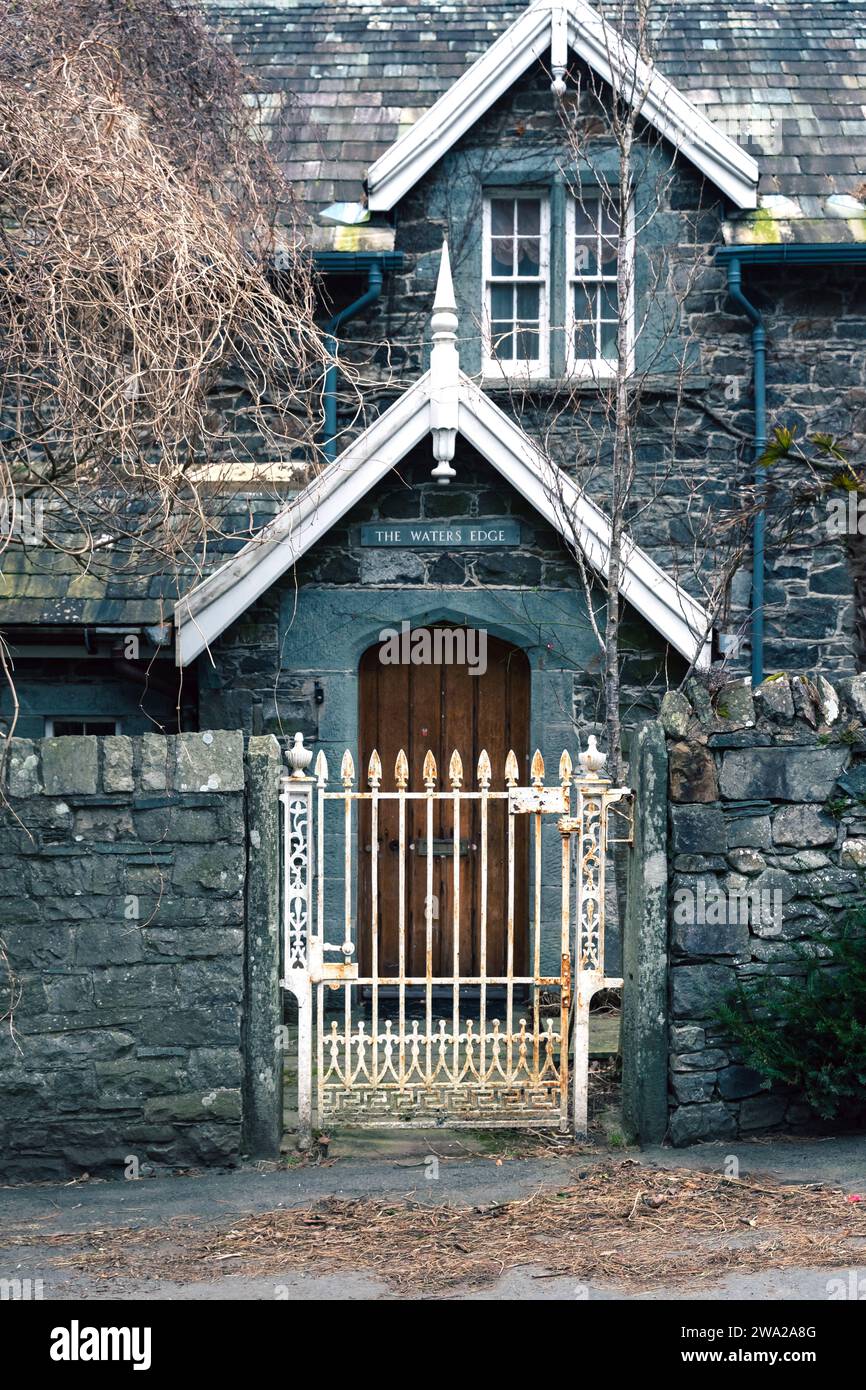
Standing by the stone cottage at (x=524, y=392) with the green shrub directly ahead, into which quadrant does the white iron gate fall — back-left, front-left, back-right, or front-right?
front-right

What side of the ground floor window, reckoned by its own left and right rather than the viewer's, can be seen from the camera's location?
front

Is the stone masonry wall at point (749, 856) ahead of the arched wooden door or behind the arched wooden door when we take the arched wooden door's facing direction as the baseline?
ahead

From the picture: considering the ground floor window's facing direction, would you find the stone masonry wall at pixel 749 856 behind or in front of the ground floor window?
in front

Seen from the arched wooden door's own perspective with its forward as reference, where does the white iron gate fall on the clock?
The white iron gate is roughly at 12 o'clock from the arched wooden door.

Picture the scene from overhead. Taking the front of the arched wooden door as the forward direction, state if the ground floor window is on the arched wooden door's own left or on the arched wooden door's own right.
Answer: on the arched wooden door's own right

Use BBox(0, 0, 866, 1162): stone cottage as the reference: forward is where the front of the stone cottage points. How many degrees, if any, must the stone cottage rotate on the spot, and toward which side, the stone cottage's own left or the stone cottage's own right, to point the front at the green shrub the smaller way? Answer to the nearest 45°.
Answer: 0° — it already faces it

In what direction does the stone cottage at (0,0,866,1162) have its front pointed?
toward the camera

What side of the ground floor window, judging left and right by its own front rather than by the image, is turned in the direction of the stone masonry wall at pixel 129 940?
front

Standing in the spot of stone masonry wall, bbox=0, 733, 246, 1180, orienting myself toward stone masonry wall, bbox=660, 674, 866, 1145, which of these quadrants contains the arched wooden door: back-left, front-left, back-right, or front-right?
front-left

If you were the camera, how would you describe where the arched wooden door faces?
facing the viewer

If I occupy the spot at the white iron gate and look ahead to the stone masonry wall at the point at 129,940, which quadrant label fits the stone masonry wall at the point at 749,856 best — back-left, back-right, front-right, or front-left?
back-left

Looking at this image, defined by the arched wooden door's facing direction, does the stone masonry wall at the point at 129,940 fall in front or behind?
in front

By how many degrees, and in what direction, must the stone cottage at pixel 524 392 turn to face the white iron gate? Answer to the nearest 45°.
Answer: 0° — it already faces it

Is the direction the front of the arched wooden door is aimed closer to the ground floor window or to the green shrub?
the green shrub
